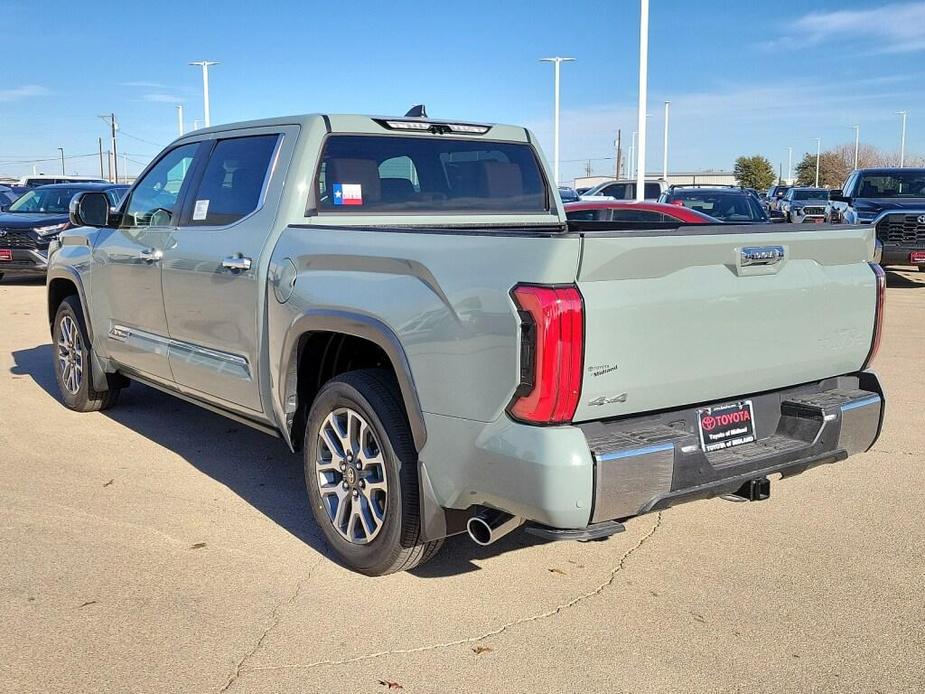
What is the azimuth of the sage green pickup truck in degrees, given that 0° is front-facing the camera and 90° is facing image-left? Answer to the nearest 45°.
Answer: approximately 135°

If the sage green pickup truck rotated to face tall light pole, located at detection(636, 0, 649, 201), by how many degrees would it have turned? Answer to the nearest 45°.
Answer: approximately 45° to its right

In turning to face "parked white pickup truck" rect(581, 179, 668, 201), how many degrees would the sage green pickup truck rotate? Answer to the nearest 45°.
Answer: approximately 45° to its right
